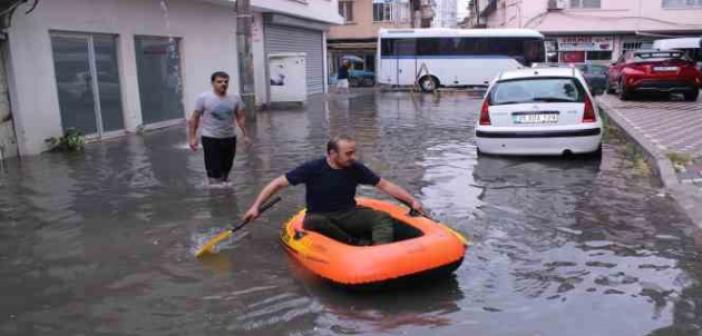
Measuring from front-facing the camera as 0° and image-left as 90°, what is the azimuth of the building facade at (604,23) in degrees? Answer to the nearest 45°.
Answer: approximately 0°

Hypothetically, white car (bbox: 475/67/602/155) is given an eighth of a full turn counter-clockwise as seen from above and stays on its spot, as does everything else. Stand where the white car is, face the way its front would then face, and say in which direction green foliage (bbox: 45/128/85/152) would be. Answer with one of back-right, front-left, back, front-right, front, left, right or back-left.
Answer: front-left

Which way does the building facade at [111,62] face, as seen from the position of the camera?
facing the viewer and to the right of the viewer

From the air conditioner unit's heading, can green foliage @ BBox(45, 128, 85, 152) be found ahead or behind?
ahead

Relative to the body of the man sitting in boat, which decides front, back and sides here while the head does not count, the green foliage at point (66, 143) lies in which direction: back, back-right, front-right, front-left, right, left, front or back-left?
back

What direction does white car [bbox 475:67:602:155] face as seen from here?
away from the camera

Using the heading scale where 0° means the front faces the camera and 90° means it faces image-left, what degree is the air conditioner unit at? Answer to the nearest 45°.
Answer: approximately 0°

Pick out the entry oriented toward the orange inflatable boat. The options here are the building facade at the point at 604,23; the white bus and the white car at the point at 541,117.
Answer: the building facade

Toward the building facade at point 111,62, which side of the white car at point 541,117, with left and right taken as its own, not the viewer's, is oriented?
left
